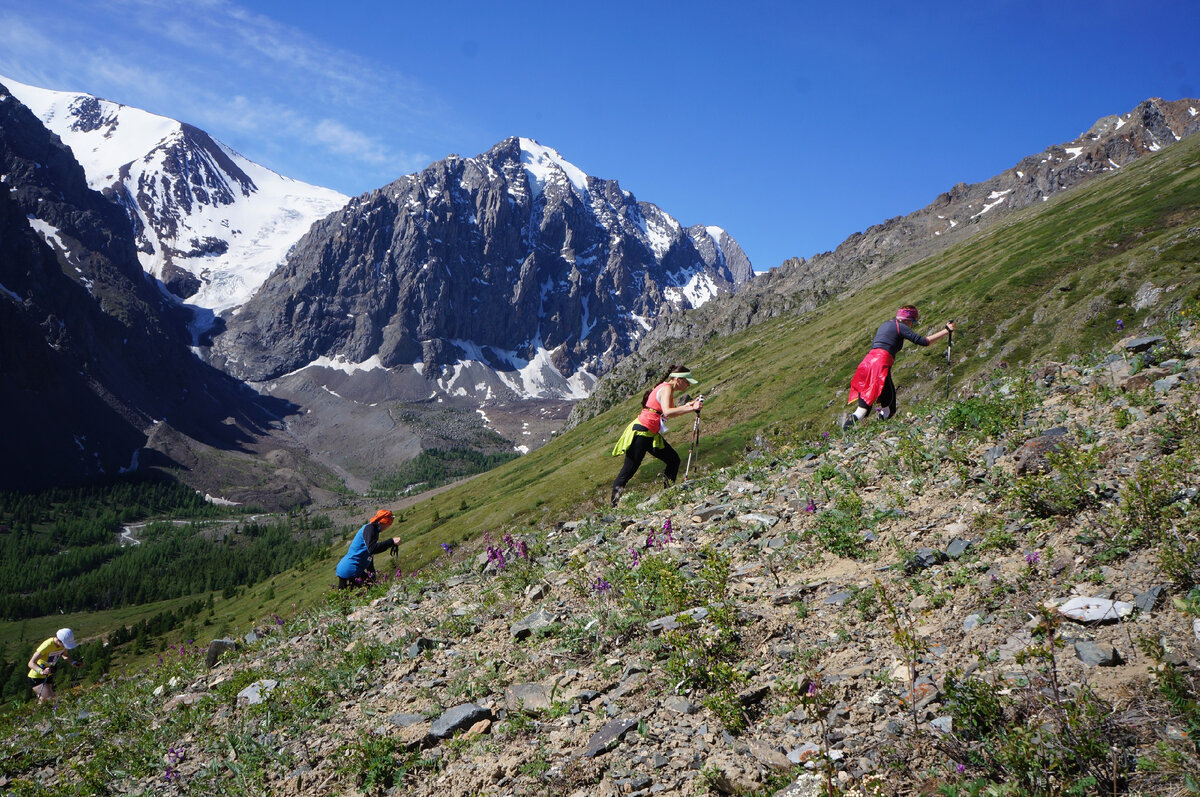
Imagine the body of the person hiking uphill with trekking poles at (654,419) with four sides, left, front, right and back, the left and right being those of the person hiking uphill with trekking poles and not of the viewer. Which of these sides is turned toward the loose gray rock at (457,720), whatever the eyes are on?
right

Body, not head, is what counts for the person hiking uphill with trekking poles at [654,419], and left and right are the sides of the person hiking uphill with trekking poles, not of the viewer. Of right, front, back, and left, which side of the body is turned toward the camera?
right

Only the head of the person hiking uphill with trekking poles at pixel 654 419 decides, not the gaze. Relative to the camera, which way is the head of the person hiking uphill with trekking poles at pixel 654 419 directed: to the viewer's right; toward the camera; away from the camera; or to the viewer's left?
to the viewer's right

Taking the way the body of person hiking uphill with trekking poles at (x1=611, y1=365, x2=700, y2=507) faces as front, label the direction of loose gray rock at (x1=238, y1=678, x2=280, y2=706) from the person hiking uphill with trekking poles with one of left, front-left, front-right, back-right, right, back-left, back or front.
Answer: back-right

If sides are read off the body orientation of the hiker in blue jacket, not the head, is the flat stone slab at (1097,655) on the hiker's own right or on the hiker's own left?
on the hiker's own right

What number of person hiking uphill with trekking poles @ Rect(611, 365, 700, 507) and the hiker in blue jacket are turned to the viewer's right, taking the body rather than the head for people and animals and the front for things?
2

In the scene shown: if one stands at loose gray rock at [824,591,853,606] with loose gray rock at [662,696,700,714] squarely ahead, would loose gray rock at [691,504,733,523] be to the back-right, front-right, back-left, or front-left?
back-right

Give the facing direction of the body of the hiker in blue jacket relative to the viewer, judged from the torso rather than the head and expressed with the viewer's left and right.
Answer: facing to the right of the viewer
